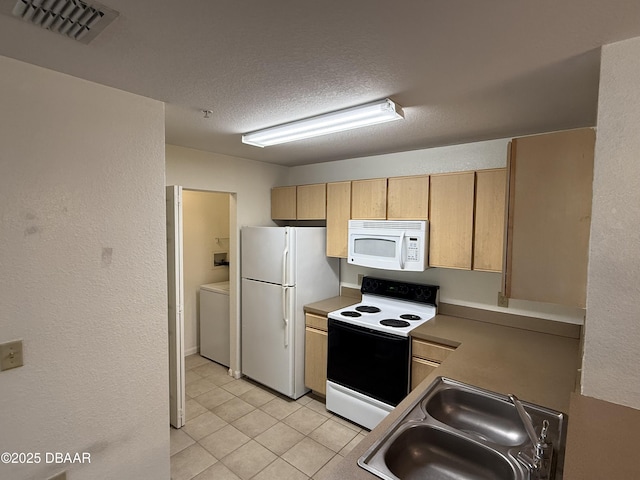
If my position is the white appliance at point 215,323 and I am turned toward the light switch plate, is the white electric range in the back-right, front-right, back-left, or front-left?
front-left

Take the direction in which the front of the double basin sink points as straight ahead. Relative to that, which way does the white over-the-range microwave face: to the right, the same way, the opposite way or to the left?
to the left

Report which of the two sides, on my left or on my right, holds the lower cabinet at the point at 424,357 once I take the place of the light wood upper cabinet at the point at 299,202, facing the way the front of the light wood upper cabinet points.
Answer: on my left

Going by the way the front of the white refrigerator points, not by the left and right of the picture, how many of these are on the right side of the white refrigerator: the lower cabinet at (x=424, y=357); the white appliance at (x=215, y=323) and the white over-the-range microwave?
1

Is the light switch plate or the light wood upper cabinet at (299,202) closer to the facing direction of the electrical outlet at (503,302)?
the light switch plate

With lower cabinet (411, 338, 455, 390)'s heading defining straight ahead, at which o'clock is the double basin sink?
The double basin sink is roughly at 10 o'clock from the lower cabinet.

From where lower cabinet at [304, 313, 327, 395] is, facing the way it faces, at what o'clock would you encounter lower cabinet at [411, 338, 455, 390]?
lower cabinet at [411, 338, 455, 390] is roughly at 9 o'clock from lower cabinet at [304, 313, 327, 395].

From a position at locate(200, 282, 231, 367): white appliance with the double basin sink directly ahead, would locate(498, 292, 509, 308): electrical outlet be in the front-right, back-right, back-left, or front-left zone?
front-left

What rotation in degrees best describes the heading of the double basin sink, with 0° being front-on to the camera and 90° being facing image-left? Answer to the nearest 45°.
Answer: approximately 135°

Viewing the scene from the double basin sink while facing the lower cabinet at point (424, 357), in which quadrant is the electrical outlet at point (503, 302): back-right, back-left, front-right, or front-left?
front-right

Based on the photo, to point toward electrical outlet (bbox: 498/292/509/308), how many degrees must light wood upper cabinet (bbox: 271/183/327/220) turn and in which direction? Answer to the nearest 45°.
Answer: approximately 90° to its left

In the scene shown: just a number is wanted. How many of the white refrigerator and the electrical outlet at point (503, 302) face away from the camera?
0

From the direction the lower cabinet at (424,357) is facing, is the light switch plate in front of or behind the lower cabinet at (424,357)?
in front
